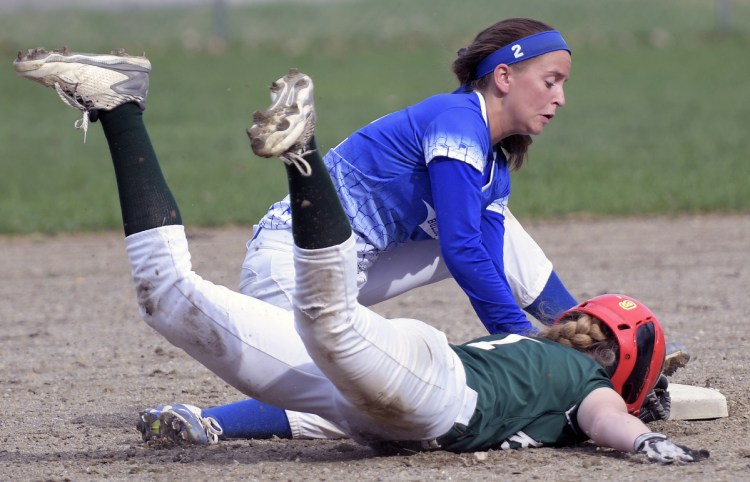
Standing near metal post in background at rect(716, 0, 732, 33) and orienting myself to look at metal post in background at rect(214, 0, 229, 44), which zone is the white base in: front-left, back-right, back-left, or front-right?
front-left

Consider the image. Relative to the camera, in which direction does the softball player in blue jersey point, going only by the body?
to the viewer's right

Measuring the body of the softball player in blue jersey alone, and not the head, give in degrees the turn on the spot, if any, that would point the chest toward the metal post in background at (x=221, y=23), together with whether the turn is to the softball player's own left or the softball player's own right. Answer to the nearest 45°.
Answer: approximately 90° to the softball player's own left

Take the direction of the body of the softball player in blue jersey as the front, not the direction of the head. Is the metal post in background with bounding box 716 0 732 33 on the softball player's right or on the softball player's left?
on the softball player's left
